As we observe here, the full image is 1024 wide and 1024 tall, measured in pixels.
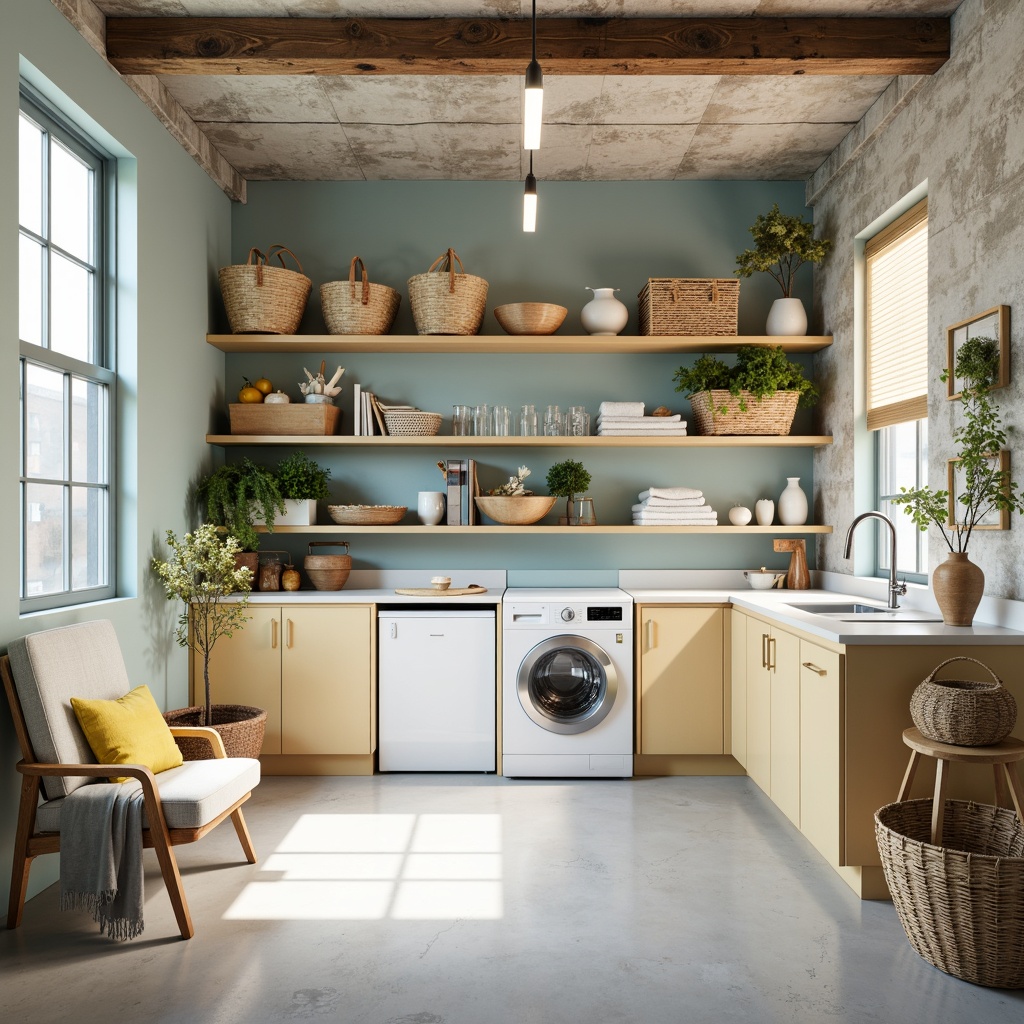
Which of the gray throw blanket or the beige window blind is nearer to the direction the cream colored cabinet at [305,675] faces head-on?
the gray throw blanket

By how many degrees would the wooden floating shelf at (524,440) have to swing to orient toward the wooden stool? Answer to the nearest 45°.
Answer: approximately 45° to its left

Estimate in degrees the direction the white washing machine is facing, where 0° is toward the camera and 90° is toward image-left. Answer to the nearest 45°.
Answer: approximately 0°

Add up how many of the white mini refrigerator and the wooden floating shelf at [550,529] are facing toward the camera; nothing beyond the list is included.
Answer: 2

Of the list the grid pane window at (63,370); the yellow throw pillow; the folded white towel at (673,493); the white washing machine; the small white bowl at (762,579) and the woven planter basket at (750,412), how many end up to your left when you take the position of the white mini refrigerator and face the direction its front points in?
4

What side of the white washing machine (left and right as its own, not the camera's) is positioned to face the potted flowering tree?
right

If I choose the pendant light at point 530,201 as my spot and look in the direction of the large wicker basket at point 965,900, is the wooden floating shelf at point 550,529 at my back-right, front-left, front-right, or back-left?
back-left
